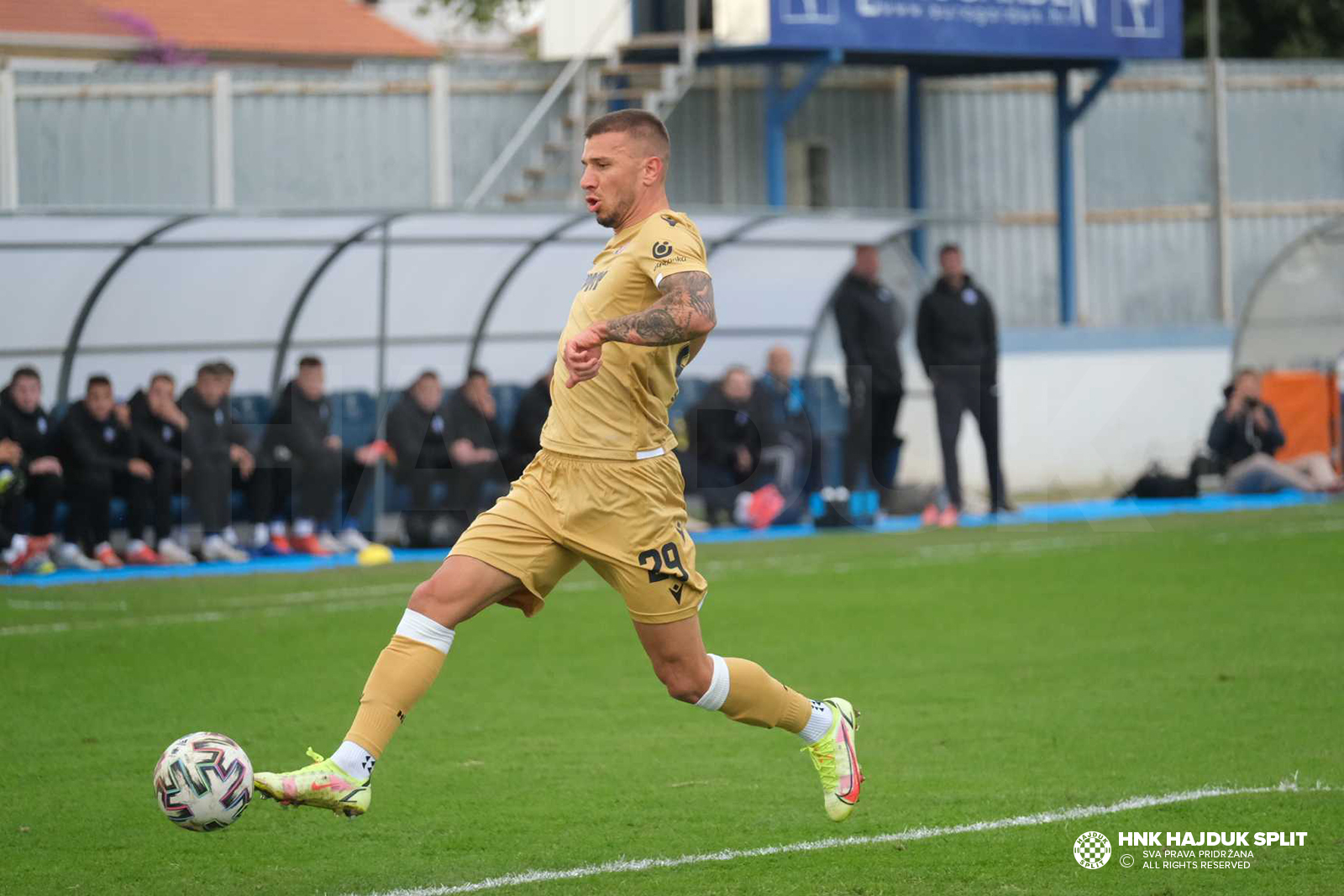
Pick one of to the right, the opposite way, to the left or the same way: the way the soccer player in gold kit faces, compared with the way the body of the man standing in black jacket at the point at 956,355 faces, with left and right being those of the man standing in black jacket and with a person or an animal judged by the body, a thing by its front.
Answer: to the right

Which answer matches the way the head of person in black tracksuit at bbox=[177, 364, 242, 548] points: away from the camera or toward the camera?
toward the camera

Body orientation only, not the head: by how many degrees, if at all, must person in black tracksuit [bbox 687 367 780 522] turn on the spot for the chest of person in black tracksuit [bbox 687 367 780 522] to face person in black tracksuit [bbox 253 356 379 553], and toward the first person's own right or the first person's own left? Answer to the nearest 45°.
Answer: approximately 45° to the first person's own right

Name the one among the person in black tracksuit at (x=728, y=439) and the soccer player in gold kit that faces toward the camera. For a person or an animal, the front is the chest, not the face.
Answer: the person in black tracksuit

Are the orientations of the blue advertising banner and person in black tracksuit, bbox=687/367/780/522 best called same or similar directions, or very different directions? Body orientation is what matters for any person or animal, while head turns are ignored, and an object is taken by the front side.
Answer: same or similar directions

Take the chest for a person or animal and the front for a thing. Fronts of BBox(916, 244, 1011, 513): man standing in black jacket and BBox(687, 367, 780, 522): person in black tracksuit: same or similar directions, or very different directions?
same or similar directions

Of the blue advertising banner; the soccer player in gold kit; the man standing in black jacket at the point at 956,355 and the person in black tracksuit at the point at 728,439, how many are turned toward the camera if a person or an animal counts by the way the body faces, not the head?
3

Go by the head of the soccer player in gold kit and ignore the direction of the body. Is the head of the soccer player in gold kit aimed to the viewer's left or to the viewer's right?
to the viewer's left

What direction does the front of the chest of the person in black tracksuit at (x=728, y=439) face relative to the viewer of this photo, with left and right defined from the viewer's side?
facing the viewer

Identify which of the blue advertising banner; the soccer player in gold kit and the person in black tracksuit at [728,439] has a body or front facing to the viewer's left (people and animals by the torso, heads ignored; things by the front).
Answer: the soccer player in gold kit

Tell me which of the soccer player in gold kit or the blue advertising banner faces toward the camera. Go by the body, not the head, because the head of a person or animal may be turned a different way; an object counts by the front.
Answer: the blue advertising banner

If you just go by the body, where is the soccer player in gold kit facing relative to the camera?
to the viewer's left

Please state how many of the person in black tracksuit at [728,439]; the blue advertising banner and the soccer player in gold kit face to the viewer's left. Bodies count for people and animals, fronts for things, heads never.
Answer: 1

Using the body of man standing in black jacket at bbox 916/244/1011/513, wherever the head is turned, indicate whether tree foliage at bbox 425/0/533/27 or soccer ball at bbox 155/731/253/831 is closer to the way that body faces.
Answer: the soccer ball

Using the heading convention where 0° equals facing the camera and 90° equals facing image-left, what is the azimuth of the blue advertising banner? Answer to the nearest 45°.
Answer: approximately 0°

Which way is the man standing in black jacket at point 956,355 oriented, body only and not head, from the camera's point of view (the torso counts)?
toward the camera
